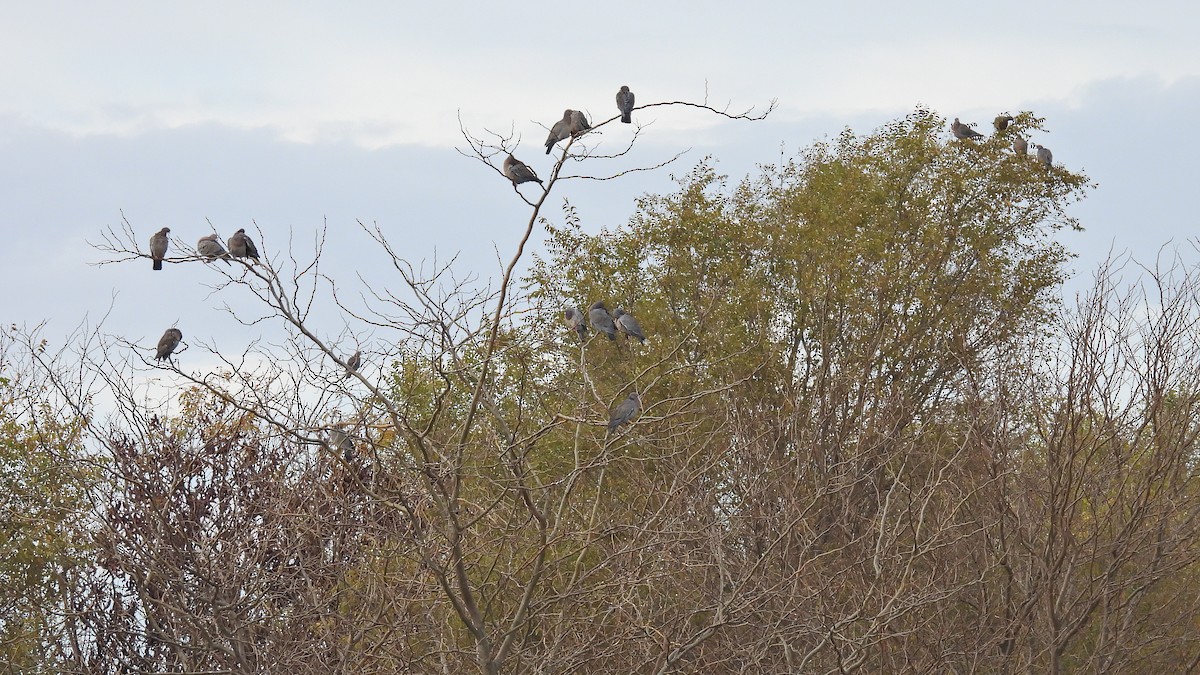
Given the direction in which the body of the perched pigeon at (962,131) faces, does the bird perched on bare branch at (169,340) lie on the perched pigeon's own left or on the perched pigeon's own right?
on the perched pigeon's own left

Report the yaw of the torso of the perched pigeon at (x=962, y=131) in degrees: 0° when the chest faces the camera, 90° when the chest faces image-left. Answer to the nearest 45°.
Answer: approximately 90°

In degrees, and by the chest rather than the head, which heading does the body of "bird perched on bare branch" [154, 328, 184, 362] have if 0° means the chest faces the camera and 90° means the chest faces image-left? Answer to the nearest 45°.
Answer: approximately 270°

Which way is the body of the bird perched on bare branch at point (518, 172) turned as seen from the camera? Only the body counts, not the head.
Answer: to the viewer's left

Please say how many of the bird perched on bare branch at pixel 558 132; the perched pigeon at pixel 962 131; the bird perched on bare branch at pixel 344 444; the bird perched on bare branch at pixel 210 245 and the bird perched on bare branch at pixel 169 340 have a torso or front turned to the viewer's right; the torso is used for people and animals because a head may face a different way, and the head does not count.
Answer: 2

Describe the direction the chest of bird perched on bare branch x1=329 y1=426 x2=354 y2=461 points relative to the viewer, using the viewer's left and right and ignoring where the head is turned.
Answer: facing to the left of the viewer

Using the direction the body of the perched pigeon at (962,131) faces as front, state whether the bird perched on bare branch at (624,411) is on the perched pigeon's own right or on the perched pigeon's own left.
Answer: on the perched pigeon's own left

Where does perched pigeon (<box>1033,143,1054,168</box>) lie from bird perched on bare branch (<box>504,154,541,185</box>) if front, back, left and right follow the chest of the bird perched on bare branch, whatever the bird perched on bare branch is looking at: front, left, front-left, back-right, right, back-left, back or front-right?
back-right

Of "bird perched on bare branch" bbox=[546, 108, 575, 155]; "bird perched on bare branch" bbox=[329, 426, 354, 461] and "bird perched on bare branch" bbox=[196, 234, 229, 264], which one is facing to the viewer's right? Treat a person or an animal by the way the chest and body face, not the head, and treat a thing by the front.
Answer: "bird perched on bare branch" bbox=[546, 108, 575, 155]

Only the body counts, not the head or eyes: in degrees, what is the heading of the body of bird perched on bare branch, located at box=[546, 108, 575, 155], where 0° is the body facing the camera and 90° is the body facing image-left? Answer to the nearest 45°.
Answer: approximately 270°

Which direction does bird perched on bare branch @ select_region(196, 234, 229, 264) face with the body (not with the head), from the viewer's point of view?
to the viewer's left

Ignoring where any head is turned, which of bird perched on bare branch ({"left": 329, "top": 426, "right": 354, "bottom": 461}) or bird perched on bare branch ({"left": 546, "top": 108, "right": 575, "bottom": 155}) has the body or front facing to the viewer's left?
bird perched on bare branch ({"left": 329, "top": 426, "right": 354, "bottom": 461})

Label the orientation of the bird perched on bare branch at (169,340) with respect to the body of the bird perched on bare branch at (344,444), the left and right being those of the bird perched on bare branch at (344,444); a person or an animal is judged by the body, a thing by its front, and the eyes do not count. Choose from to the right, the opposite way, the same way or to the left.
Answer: the opposite way

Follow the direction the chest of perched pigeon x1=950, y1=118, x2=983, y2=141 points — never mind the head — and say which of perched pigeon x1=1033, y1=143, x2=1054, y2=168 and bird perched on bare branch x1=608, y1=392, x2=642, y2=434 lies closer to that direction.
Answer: the bird perched on bare branch

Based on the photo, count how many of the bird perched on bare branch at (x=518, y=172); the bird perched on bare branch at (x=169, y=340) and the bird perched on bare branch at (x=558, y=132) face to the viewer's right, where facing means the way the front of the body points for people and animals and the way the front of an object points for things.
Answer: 2
